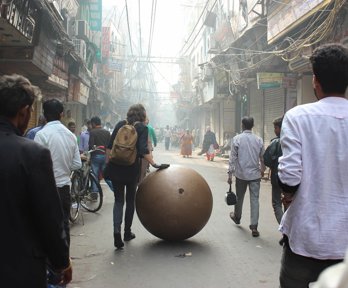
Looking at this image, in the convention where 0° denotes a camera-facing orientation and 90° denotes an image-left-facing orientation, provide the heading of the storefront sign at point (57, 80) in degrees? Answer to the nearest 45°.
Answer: approximately 315°

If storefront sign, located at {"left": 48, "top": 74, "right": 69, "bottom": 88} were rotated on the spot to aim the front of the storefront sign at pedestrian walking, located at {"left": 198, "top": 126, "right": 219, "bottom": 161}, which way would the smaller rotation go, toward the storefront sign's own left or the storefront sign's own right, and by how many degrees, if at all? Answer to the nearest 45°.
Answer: approximately 90° to the storefront sign's own left
